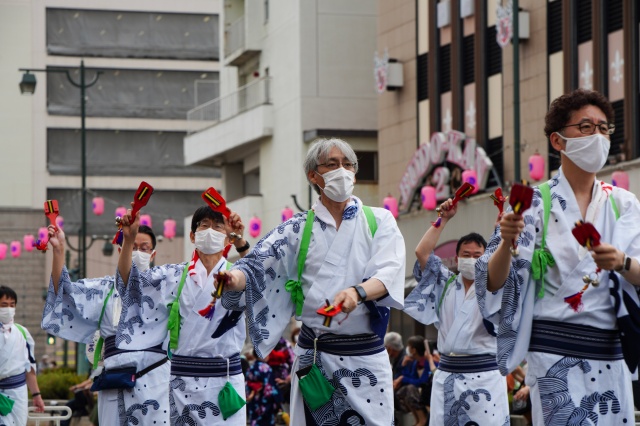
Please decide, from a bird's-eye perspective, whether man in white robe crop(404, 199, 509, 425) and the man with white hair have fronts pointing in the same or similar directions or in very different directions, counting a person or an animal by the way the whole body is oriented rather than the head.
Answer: same or similar directions

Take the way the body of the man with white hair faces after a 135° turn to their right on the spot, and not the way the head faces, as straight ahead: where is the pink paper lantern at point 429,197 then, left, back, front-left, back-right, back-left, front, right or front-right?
front-right

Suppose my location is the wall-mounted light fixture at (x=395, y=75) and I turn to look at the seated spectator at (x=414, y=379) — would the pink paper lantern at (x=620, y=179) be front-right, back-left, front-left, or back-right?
front-left

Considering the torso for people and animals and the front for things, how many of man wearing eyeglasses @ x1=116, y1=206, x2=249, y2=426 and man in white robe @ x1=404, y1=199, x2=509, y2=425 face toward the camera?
2

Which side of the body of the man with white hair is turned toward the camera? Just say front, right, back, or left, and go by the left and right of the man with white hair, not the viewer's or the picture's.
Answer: front

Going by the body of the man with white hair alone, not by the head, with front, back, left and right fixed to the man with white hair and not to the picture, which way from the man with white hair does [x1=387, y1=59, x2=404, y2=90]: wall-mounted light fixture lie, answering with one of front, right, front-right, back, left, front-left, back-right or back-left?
back

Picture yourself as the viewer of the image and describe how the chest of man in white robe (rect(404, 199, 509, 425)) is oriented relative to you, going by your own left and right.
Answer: facing the viewer

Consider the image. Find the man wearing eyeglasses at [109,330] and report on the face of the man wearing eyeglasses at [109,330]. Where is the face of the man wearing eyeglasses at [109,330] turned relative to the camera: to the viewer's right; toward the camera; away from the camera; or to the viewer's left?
toward the camera

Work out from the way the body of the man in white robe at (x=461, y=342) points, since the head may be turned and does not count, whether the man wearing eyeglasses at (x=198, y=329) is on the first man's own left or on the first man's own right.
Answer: on the first man's own right

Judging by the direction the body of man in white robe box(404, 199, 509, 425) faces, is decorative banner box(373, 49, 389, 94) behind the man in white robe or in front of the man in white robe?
behind

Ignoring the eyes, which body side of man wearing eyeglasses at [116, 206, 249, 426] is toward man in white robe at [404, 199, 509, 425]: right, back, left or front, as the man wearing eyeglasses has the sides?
left

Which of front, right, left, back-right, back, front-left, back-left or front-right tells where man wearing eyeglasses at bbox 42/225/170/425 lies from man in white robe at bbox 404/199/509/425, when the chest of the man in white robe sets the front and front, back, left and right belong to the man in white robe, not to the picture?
right

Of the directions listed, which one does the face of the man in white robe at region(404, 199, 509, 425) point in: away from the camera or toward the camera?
toward the camera
